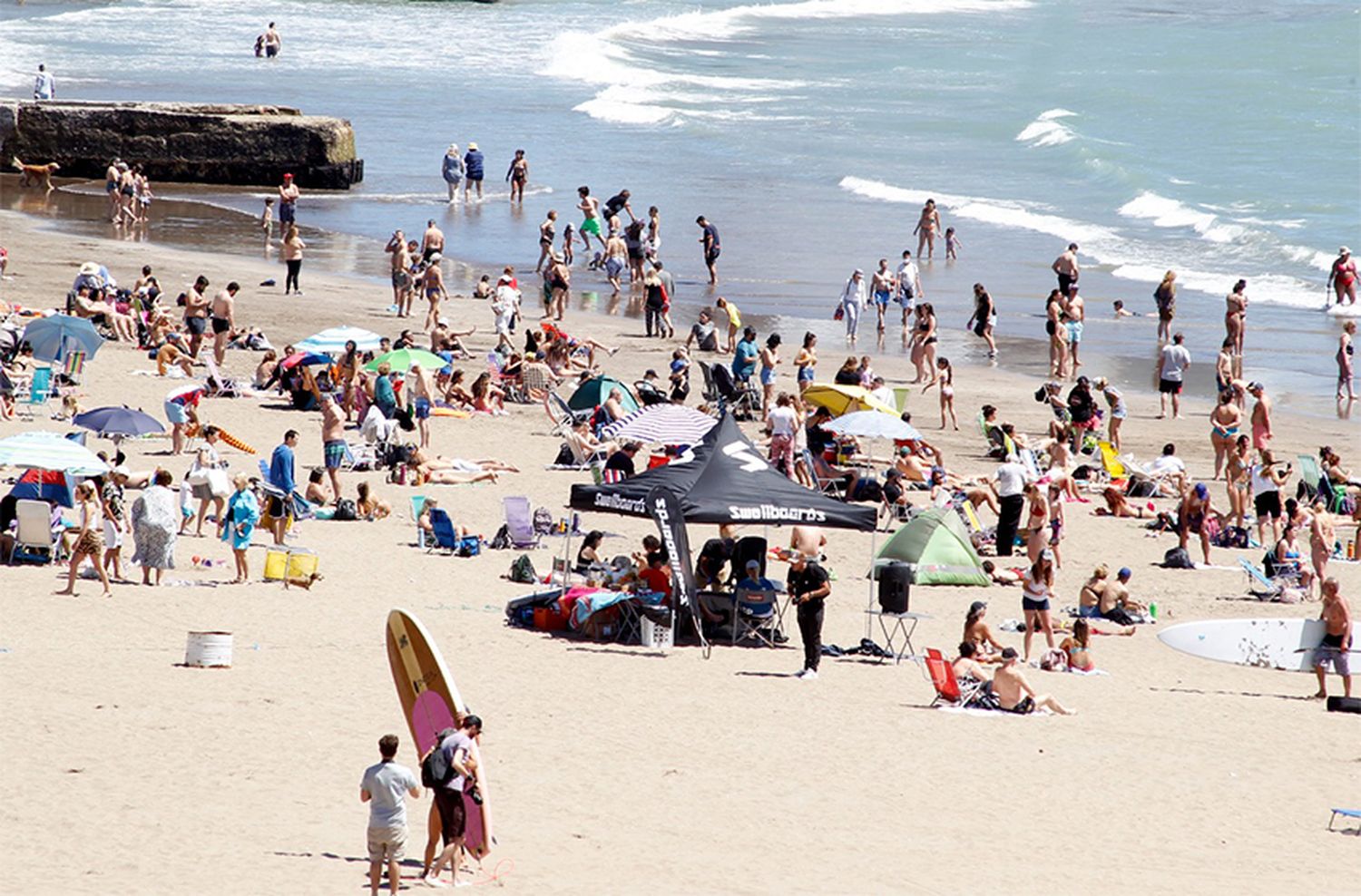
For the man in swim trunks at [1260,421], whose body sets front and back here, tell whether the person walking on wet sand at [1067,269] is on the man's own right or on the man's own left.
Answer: on the man's own right

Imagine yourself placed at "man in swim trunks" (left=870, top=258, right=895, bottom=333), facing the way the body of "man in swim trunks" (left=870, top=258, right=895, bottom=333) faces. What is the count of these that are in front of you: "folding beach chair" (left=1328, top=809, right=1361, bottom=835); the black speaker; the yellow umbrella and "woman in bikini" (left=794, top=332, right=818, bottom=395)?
4

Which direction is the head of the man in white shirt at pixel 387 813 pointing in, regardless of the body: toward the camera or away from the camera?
away from the camera

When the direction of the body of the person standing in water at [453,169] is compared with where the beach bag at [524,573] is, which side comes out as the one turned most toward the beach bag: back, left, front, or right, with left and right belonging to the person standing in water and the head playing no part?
back

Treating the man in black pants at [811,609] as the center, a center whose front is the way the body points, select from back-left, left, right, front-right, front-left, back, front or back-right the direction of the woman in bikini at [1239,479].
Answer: back

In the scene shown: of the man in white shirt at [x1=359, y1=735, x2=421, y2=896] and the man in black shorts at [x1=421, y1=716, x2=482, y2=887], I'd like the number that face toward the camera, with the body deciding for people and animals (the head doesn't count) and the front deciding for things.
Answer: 0

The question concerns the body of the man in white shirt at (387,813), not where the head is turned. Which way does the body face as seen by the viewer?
away from the camera

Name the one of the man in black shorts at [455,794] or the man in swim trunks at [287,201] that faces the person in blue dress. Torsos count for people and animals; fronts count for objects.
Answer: the man in swim trunks

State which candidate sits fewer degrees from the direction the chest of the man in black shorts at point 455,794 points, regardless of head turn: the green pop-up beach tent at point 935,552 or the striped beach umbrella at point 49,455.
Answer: the green pop-up beach tent
